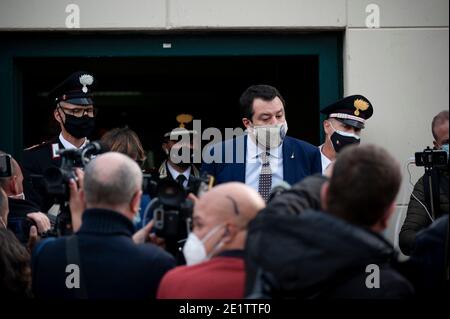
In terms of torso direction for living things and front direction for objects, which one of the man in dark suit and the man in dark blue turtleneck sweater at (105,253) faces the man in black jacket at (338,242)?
the man in dark suit

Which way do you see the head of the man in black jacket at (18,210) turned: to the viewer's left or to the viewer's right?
to the viewer's right

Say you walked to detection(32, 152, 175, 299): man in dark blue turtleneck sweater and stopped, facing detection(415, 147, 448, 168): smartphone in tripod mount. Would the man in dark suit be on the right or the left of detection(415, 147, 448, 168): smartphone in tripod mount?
left

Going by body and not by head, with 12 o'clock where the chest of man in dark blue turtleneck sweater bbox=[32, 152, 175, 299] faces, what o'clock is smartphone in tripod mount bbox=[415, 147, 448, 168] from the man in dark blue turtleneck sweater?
The smartphone in tripod mount is roughly at 2 o'clock from the man in dark blue turtleneck sweater.

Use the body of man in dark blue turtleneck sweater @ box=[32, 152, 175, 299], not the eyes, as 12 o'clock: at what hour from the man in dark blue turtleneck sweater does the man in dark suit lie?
The man in dark suit is roughly at 1 o'clock from the man in dark blue turtleneck sweater.

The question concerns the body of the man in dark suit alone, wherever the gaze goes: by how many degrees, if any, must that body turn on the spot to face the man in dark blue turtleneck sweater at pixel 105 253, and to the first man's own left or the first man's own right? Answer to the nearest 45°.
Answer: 0° — they already face them

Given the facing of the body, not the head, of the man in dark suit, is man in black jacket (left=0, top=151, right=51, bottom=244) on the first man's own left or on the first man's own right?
on the first man's own right

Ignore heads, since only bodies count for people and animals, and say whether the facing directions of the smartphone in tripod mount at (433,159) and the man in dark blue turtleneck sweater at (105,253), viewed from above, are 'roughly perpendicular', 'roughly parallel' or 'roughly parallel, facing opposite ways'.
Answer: roughly perpendicular

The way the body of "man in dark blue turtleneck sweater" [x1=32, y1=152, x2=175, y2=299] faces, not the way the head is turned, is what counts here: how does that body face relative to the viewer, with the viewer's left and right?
facing away from the viewer

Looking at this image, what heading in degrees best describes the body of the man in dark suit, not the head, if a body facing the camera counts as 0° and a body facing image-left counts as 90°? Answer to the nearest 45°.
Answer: approximately 0°
